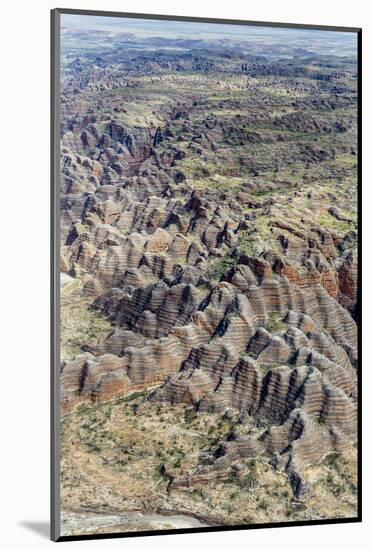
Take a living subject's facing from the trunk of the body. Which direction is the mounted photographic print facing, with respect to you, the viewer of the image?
facing the viewer and to the right of the viewer
